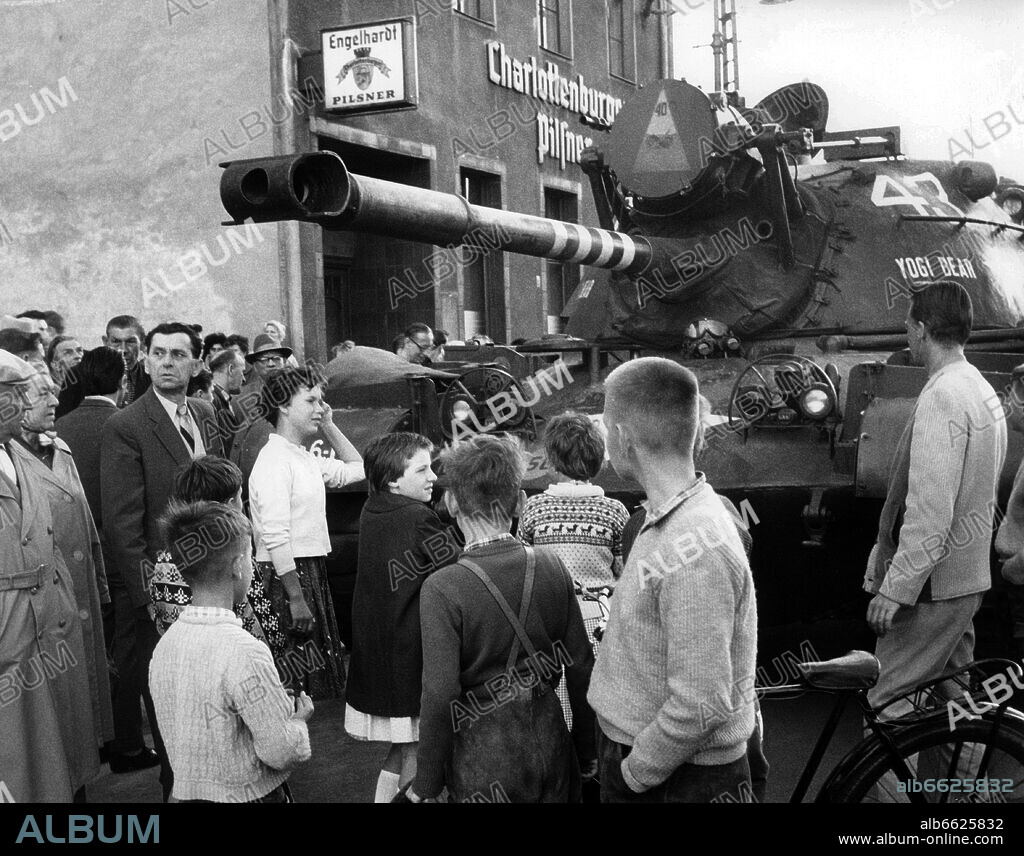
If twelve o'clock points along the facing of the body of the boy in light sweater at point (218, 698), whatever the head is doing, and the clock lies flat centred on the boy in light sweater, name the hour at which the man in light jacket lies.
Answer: The man in light jacket is roughly at 1 o'clock from the boy in light sweater.

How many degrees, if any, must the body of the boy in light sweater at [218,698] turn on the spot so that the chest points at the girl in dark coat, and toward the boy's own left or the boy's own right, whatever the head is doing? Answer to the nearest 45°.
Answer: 0° — they already face them

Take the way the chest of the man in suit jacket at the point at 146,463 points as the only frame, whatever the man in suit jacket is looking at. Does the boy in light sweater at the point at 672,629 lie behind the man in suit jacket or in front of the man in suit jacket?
in front

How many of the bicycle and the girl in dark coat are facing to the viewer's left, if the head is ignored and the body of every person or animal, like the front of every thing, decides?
1

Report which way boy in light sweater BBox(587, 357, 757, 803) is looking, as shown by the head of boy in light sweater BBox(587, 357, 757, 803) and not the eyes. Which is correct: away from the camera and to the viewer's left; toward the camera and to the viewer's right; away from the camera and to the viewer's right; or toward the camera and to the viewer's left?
away from the camera and to the viewer's left

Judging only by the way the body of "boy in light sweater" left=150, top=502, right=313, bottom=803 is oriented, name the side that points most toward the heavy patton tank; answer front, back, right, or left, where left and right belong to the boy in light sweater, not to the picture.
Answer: front

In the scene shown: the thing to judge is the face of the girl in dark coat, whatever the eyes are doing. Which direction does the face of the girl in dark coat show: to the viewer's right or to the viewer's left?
to the viewer's right

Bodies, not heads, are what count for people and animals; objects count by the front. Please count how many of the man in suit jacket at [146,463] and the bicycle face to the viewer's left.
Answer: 1

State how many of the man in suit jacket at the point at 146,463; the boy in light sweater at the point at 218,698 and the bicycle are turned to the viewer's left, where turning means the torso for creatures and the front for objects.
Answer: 1

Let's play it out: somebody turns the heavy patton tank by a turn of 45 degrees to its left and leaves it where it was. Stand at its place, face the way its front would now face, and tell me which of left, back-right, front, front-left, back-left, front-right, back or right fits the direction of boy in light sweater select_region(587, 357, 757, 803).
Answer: front

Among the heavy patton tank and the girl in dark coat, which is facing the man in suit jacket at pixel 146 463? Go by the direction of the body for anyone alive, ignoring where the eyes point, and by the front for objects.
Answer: the heavy patton tank

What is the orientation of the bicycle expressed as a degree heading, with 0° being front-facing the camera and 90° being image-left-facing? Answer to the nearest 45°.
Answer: approximately 90°

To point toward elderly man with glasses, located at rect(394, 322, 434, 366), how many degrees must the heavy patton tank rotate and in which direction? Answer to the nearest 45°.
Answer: approximately 90° to its right

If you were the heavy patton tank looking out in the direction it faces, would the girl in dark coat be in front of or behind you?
in front
